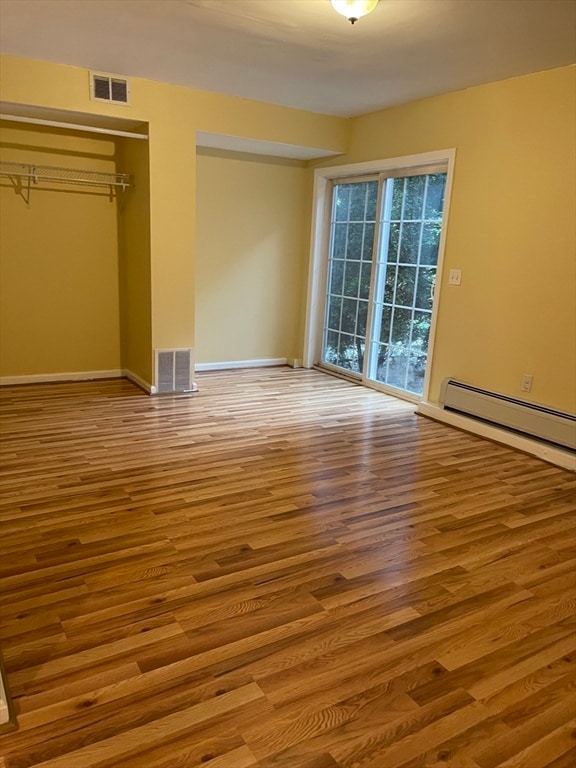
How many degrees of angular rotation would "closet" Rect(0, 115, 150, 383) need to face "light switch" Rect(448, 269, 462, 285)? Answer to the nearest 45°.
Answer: approximately 45° to its left

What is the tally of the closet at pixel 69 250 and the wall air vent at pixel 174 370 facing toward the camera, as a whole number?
2

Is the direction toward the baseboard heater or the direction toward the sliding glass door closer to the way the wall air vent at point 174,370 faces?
the baseboard heater

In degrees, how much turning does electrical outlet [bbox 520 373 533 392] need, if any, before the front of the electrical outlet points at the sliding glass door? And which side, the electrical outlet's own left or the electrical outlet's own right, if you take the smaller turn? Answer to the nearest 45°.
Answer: approximately 90° to the electrical outlet's own right

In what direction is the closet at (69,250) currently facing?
toward the camera

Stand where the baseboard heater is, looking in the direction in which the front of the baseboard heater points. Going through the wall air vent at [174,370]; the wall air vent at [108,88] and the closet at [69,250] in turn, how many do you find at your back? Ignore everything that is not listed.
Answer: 0

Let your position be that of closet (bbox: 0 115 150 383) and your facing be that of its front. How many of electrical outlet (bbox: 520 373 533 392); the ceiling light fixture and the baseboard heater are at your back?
0

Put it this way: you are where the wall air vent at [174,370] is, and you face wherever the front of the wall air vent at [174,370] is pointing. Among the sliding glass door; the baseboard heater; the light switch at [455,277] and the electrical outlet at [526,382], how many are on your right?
0

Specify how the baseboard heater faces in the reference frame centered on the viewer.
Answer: facing the viewer and to the left of the viewer

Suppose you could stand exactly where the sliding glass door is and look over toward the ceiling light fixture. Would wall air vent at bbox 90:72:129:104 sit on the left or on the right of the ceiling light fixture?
right

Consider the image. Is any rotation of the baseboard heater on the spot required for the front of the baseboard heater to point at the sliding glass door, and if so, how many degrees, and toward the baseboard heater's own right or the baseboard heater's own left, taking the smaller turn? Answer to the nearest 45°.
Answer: approximately 90° to the baseboard heater's own right

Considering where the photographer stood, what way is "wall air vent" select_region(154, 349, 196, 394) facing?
facing the viewer

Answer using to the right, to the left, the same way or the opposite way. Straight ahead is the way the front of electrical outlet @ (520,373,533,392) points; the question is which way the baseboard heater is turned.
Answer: the same way

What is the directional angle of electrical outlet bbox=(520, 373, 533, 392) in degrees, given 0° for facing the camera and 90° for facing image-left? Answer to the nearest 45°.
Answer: approximately 45°

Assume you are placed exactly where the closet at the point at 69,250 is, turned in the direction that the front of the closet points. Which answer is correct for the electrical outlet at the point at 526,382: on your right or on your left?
on your left

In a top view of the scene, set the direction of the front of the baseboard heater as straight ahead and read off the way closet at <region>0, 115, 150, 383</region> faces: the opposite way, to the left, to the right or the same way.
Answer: to the left

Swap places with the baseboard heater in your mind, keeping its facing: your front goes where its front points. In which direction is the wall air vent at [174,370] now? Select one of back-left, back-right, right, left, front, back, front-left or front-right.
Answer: front-right

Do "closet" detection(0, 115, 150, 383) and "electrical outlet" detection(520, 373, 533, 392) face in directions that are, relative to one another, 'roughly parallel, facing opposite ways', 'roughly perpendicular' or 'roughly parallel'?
roughly perpendicular
